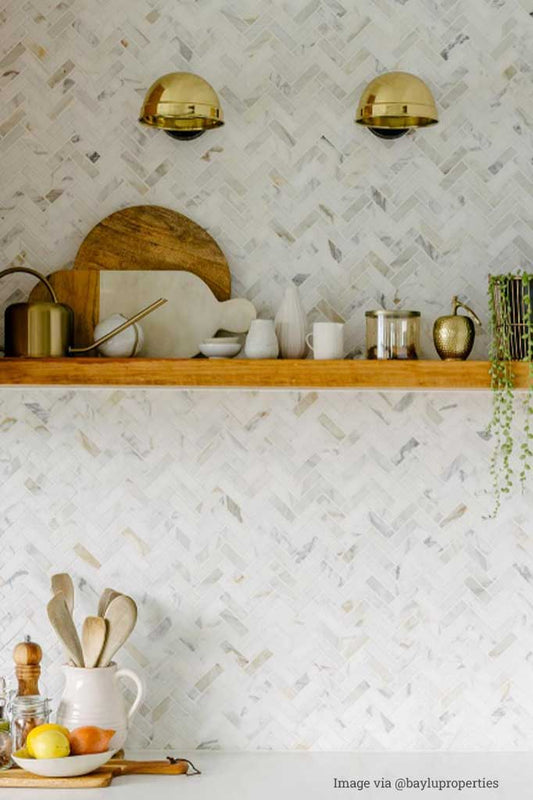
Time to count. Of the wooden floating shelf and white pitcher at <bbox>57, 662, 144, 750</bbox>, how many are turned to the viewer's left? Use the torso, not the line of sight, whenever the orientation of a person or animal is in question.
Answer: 1

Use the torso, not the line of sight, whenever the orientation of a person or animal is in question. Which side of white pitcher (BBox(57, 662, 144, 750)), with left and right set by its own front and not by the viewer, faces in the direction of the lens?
left

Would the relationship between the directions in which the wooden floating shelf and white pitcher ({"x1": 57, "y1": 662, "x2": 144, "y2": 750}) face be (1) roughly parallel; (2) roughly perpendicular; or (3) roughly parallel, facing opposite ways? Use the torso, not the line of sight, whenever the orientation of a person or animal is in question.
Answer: roughly perpendicular
